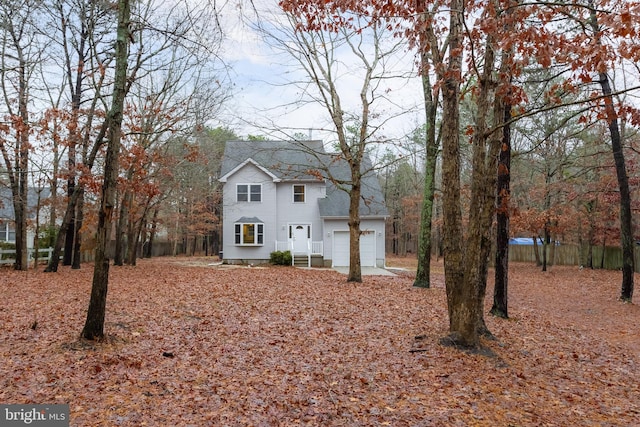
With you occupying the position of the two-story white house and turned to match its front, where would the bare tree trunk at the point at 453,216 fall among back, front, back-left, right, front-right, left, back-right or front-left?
front

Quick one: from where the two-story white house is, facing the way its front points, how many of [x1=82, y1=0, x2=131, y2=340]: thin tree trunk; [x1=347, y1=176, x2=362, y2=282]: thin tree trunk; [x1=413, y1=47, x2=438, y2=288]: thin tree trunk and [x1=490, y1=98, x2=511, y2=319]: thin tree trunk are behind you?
0

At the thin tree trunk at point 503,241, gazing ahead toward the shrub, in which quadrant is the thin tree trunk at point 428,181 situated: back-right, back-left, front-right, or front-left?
front-right

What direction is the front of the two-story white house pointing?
toward the camera

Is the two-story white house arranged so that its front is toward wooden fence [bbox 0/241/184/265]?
no

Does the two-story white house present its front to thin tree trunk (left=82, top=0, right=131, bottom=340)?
yes

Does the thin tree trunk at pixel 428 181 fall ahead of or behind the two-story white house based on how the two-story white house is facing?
ahead

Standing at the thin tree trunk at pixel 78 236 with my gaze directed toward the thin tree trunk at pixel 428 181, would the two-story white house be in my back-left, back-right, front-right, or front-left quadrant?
front-left

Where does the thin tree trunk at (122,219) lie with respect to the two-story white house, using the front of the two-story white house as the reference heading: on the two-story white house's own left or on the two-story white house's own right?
on the two-story white house's own right

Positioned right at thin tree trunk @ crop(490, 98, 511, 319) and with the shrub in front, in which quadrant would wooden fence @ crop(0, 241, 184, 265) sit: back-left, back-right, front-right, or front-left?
front-left

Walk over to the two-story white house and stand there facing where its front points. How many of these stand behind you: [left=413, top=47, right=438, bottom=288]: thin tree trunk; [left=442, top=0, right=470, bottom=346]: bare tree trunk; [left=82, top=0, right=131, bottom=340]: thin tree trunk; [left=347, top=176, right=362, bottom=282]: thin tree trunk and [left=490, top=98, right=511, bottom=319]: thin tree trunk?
0

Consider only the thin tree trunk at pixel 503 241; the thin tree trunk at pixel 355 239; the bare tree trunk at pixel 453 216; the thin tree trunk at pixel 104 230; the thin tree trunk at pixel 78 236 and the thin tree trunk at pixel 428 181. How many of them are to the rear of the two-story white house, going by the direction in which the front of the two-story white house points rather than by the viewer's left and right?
0

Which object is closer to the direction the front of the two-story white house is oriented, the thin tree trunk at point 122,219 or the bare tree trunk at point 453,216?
the bare tree trunk

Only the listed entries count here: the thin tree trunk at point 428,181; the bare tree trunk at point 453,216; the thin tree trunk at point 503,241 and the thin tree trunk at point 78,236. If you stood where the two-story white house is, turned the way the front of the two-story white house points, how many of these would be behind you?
0

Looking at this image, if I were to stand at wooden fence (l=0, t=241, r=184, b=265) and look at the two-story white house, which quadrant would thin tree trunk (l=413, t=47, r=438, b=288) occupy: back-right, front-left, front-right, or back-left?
front-right

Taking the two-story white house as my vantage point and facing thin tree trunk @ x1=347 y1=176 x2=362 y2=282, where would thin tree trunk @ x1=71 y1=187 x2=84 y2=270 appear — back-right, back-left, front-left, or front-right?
front-right

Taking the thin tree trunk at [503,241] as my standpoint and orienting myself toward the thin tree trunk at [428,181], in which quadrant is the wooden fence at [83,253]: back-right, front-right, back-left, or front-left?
front-left

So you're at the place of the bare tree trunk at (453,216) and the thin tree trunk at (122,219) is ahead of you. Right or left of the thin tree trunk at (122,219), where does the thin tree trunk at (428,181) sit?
right
